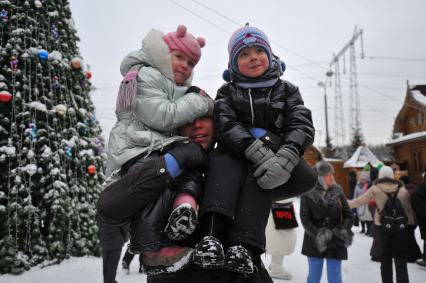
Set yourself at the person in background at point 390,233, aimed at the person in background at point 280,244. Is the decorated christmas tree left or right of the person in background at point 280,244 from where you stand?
left

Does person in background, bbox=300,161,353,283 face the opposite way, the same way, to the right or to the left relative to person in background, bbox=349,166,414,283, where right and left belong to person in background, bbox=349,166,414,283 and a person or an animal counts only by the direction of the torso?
the opposite way

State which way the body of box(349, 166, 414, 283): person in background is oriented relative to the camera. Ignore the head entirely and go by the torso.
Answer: away from the camera

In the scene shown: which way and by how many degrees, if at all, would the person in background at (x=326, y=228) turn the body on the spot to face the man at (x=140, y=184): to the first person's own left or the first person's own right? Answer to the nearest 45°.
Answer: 0° — they already face them

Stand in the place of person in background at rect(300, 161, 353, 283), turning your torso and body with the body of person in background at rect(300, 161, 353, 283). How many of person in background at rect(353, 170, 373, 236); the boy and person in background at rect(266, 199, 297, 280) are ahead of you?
1

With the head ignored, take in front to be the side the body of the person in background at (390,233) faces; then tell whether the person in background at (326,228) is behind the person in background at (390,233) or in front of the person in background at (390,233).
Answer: behind

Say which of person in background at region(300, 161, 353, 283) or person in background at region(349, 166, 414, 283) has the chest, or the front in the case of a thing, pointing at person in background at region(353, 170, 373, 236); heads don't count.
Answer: person in background at region(349, 166, 414, 283)

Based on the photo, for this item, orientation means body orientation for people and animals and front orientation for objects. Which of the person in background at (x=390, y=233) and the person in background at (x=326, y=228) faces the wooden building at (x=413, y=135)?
the person in background at (x=390, y=233)

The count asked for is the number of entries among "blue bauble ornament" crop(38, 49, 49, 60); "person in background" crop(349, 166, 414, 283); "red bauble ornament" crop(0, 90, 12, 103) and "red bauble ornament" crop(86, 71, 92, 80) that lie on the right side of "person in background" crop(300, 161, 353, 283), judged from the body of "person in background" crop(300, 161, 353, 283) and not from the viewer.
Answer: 3

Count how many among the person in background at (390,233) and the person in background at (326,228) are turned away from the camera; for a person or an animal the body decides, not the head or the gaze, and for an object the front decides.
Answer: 1

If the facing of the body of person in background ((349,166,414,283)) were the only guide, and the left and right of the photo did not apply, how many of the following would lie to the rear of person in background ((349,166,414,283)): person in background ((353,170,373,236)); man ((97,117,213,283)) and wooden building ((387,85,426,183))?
1

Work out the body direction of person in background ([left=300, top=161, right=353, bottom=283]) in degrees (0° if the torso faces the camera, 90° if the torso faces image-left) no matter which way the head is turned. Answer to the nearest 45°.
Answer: approximately 0°

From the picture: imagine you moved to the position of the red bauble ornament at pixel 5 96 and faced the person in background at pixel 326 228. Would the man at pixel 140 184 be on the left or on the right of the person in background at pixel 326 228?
right

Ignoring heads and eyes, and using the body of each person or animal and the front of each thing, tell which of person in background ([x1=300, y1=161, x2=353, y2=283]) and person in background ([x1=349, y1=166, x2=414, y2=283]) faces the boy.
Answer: person in background ([x1=300, y1=161, x2=353, y2=283])

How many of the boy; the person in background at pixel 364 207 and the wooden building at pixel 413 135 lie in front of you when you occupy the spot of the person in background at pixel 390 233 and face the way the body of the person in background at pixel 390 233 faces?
2
